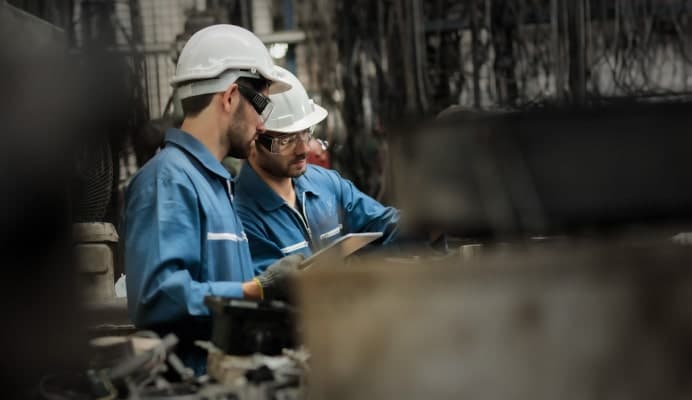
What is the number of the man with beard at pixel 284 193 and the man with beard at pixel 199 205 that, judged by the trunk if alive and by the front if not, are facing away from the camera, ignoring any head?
0

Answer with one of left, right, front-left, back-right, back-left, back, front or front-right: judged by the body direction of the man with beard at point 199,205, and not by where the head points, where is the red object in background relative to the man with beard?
left

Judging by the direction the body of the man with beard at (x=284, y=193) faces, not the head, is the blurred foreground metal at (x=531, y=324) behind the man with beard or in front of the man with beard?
in front

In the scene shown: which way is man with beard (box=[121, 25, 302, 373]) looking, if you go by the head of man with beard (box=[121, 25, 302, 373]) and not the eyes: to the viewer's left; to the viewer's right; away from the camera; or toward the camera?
to the viewer's right

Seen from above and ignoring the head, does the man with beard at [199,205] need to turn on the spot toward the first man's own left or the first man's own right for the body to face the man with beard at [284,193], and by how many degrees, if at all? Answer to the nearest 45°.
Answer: approximately 90° to the first man's own left

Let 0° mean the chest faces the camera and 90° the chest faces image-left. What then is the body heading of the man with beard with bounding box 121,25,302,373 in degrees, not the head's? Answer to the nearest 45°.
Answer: approximately 270°

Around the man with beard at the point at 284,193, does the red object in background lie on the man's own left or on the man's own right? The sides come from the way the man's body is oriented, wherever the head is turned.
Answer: on the man's own left
